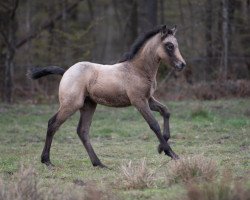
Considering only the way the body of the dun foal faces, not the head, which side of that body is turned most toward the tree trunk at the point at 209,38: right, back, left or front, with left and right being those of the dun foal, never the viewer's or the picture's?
left

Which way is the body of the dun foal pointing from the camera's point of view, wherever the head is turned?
to the viewer's right

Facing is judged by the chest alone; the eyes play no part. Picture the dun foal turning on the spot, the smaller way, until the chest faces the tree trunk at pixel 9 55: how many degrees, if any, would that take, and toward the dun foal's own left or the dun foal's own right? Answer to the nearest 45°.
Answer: approximately 90° to the dun foal's own left

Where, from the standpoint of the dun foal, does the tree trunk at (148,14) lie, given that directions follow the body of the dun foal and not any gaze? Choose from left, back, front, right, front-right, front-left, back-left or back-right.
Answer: left

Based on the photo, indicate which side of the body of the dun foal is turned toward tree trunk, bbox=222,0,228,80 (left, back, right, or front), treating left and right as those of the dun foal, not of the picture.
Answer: left
